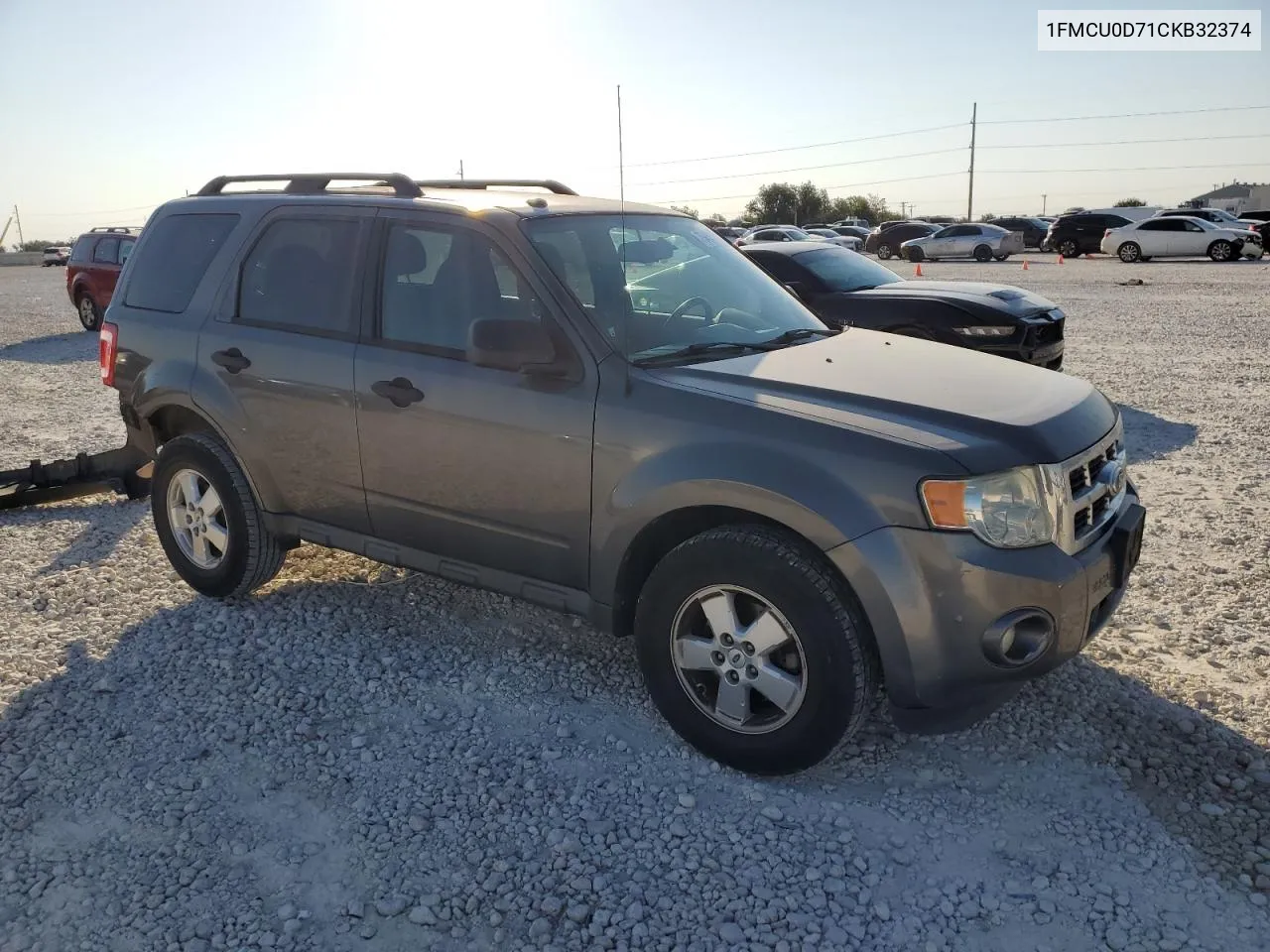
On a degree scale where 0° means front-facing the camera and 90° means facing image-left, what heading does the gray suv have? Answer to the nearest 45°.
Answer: approximately 315°

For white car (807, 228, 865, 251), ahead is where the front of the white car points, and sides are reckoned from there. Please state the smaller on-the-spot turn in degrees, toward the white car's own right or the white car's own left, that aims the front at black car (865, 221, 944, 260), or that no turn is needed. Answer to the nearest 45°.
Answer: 0° — it already faces it

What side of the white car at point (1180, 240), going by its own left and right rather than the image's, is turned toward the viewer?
right

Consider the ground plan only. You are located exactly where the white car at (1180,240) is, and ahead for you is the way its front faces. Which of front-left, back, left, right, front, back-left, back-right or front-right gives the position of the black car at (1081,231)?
back-left

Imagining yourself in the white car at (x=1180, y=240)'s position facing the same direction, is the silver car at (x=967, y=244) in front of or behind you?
behind

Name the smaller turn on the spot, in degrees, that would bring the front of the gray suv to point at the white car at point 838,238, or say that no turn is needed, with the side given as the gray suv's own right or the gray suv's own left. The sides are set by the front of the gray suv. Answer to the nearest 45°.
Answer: approximately 135° to the gray suv's own left

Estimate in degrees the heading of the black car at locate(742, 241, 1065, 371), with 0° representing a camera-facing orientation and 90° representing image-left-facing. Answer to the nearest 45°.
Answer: approximately 315°

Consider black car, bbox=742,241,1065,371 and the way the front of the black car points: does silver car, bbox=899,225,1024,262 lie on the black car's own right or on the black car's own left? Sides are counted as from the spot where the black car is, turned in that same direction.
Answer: on the black car's own left

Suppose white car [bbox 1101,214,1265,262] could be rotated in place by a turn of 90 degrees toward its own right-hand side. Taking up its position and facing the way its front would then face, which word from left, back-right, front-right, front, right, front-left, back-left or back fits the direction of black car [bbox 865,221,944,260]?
back-right
